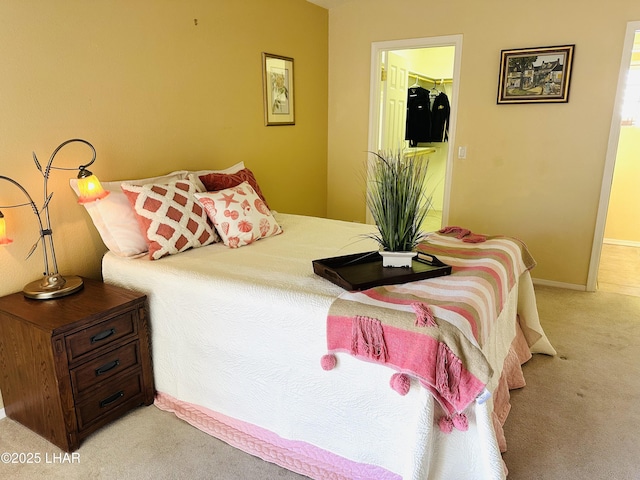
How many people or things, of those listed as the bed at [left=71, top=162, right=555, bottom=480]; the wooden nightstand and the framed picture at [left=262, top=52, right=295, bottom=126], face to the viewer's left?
0

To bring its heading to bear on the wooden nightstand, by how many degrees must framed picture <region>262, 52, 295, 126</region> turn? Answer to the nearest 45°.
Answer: approximately 90° to its right

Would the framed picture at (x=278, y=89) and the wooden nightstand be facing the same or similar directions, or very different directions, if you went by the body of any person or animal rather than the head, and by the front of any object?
same or similar directions

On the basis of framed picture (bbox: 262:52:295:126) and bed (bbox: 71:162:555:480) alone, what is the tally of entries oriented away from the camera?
0

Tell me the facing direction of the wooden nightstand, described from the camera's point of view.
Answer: facing the viewer and to the right of the viewer

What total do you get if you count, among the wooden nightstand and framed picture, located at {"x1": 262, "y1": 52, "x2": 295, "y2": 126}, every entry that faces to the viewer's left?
0

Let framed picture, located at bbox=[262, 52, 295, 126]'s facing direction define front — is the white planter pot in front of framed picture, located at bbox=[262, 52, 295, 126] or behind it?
in front

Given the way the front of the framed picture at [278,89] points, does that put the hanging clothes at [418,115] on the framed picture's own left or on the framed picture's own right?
on the framed picture's own left

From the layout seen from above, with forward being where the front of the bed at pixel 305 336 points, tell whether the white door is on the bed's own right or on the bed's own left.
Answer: on the bed's own left

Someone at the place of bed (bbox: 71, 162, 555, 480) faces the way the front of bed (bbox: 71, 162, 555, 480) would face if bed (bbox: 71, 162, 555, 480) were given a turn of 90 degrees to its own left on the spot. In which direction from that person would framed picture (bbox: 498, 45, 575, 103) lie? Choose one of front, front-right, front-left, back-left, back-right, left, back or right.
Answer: front

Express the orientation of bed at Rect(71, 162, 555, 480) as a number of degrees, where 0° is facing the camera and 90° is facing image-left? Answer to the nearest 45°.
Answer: approximately 315°

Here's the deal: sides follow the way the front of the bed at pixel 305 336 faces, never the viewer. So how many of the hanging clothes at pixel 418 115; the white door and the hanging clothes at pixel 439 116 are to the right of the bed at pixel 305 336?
0

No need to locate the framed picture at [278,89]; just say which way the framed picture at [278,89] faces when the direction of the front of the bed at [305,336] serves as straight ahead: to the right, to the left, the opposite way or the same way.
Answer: the same way

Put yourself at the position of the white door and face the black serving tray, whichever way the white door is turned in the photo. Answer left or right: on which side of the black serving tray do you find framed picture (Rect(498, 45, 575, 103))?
left

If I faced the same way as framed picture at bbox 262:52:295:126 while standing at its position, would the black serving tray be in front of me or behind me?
in front

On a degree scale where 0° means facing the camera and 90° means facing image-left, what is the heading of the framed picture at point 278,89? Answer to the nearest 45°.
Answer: approximately 315°

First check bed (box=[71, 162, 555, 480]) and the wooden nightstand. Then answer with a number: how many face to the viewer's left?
0
